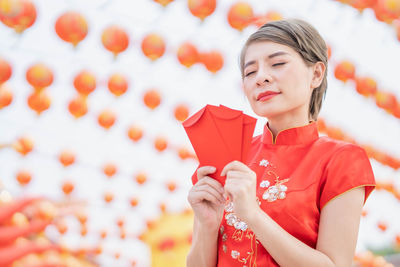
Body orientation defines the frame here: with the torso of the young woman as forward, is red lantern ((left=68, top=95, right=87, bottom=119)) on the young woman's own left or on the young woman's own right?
on the young woman's own right

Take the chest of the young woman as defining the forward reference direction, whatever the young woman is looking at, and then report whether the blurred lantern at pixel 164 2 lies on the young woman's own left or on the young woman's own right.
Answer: on the young woman's own right

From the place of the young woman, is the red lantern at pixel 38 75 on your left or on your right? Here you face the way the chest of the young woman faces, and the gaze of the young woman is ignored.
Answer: on your right

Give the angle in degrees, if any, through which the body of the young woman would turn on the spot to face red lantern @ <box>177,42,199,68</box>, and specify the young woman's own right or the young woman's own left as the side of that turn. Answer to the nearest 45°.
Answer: approximately 135° to the young woman's own right

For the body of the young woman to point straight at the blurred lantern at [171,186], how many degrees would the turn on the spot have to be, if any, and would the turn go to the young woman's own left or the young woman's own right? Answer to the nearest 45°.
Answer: approximately 135° to the young woman's own right

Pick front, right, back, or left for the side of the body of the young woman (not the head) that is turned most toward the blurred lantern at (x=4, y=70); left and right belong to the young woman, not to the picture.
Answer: right

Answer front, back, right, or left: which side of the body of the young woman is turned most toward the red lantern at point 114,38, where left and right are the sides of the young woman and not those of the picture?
right

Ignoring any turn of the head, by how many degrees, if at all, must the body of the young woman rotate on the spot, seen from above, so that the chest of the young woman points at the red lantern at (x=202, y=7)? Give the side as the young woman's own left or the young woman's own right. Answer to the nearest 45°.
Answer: approximately 135° to the young woman's own right

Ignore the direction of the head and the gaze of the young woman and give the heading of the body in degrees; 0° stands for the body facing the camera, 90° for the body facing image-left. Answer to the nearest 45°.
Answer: approximately 45°

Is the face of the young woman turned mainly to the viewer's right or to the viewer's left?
to the viewer's left
